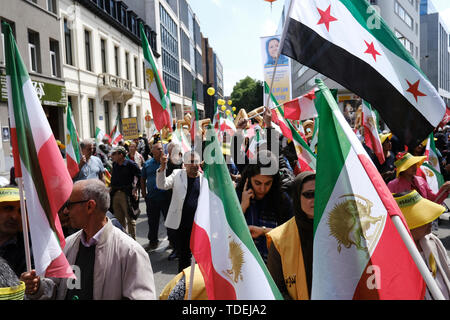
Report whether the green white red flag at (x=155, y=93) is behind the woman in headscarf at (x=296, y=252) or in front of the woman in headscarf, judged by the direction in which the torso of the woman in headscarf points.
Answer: behind

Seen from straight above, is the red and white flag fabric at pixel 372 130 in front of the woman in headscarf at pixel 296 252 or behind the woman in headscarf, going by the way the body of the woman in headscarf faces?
behind

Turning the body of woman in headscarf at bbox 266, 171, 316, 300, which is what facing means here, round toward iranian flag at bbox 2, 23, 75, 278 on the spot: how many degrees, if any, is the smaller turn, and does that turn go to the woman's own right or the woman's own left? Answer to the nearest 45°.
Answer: approximately 90° to the woman's own right

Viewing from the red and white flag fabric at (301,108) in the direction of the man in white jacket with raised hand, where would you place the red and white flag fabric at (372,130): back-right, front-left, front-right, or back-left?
back-left

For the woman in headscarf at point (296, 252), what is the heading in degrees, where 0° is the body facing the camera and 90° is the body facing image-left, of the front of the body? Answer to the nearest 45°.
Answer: approximately 0°

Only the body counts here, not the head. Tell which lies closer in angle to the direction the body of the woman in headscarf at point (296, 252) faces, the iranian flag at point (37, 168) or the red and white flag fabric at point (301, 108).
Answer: the iranian flag

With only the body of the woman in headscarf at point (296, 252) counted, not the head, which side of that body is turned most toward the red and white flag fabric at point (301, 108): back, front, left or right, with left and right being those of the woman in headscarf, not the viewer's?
back
